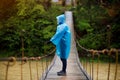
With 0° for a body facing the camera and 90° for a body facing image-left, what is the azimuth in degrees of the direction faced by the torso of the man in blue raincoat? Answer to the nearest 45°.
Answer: approximately 90°
